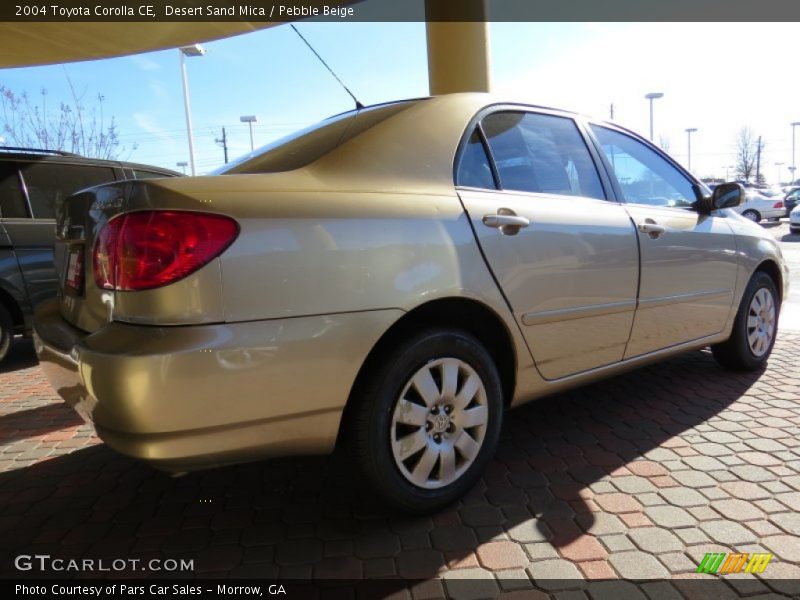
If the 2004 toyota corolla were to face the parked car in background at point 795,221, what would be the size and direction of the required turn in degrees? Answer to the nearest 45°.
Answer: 0° — it already faces it

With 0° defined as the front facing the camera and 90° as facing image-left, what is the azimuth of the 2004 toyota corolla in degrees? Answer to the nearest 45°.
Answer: approximately 225°

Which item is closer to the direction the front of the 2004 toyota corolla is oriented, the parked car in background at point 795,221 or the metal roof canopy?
the parked car in background

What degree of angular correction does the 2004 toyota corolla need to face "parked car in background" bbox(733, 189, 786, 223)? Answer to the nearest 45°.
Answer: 0° — it already faces it

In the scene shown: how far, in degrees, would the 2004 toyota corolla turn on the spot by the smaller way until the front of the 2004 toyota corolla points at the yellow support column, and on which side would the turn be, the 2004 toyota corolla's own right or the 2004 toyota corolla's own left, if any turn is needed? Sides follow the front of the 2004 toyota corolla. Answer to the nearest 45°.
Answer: approximately 45° to the 2004 toyota corolla's own left

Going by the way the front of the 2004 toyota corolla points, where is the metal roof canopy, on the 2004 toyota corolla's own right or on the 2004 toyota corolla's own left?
on the 2004 toyota corolla's own left

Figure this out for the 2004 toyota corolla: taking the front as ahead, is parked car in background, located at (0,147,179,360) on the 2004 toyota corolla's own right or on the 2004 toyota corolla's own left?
on the 2004 toyota corolla's own left

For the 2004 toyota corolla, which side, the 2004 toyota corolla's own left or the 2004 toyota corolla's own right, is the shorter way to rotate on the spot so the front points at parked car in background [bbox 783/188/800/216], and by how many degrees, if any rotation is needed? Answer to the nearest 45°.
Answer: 0° — it already faces it
